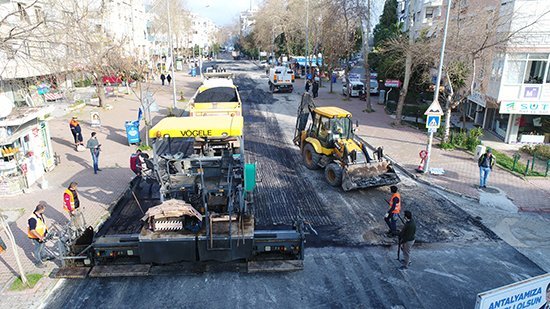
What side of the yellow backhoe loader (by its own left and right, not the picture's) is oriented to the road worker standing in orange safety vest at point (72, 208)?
right

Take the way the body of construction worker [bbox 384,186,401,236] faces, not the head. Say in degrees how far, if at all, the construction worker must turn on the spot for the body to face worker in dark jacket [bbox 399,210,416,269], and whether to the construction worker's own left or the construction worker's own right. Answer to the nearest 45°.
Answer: approximately 90° to the construction worker's own left

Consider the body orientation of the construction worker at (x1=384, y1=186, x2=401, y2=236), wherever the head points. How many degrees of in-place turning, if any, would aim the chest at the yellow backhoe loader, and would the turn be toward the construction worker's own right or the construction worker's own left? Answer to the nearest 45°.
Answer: approximately 45° to the construction worker's own right

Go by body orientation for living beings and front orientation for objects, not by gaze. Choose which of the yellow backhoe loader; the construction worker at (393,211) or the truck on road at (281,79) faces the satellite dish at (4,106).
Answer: the construction worker

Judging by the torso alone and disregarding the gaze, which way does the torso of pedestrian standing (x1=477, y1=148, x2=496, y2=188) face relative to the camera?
toward the camera

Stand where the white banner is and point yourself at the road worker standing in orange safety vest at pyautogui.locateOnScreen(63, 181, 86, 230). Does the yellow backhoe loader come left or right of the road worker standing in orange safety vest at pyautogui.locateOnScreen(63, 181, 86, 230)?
right

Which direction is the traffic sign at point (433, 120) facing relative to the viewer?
toward the camera

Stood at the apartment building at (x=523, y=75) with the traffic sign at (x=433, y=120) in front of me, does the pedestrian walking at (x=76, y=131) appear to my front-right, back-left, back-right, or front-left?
front-right

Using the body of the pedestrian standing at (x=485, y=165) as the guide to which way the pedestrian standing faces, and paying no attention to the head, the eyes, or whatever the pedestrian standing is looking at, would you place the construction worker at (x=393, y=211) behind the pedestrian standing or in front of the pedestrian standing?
in front

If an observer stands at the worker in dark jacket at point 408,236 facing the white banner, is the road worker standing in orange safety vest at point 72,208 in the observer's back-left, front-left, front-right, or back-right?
back-right

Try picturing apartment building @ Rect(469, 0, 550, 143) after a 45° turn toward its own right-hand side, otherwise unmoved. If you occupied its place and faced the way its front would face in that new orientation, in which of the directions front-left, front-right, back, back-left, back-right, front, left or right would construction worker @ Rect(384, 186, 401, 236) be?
front-left

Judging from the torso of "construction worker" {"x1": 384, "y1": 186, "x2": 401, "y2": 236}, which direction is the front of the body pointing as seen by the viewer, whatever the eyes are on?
to the viewer's left

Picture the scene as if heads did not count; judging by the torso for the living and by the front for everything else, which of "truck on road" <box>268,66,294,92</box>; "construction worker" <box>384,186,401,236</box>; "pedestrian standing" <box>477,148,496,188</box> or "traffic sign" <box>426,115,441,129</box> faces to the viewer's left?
the construction worker

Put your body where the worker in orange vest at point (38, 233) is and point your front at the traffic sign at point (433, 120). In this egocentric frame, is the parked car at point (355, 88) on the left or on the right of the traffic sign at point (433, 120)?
left
